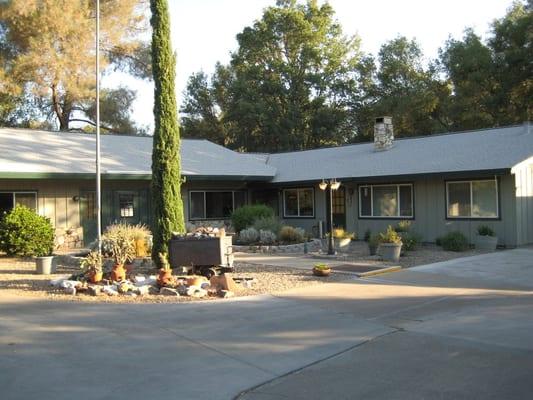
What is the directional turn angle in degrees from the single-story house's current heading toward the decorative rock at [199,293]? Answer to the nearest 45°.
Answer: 0° — it already faces it

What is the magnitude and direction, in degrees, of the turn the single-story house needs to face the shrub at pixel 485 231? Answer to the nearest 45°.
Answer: approximately 45° to its left

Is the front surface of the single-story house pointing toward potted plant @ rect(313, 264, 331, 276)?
yes

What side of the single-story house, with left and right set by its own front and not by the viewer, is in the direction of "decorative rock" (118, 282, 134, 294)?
front

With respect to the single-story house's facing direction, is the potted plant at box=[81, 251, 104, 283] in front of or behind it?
in front

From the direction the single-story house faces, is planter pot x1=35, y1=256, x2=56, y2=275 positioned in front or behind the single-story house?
in front

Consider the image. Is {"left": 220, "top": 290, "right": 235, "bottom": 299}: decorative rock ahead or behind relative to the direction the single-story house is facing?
ahead

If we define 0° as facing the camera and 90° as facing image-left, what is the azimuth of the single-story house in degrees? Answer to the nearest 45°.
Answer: approximately 0°
